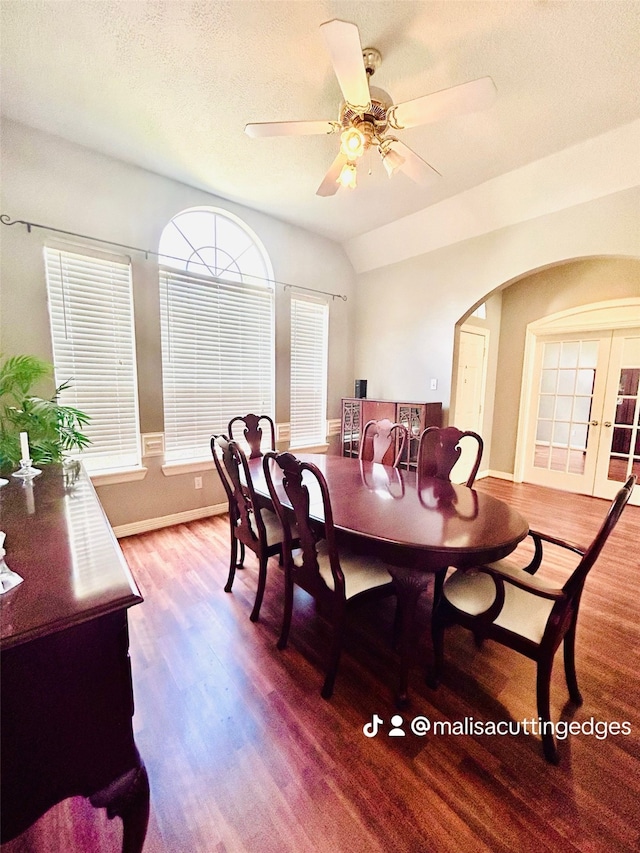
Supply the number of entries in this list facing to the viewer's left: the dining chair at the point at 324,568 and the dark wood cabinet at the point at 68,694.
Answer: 0

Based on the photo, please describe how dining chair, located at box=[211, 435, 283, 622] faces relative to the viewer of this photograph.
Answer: facing away from the viewer and to the right of the viewer

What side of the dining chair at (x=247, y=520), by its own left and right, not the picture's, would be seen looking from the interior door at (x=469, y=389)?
front

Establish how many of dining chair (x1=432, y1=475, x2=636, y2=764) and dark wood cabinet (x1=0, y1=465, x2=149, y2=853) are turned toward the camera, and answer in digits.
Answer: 0

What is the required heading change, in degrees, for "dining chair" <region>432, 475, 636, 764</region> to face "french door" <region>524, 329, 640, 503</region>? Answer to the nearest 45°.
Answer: approximately 45° to its right

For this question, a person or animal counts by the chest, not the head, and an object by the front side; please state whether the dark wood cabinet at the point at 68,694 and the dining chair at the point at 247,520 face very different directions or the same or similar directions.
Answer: same or similar directions

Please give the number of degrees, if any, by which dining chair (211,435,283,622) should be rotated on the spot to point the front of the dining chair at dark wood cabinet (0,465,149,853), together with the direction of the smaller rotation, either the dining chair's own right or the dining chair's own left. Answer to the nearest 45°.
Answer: approximately 135° to the dining chair's own right

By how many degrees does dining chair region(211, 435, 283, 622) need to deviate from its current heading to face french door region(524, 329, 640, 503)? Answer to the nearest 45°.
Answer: approximately 45° to its right

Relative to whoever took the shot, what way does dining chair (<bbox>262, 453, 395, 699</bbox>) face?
facing away from the viewer and to the right of the viewer

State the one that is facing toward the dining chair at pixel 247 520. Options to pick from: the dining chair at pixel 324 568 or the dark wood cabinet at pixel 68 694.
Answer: the dark wood cabinet

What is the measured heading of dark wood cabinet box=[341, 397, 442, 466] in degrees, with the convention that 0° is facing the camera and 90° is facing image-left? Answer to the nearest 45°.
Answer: approximately 45°

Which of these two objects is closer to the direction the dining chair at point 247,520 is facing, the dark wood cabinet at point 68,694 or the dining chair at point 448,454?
the dining chair

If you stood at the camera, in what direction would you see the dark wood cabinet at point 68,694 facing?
facing away from the viewer and to the right of the viewer

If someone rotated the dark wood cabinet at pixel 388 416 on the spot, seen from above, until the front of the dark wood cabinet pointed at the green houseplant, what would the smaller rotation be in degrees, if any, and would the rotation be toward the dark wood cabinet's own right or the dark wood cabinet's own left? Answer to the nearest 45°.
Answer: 0° — it already faces it

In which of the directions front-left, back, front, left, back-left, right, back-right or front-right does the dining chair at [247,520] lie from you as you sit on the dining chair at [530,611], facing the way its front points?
front-left

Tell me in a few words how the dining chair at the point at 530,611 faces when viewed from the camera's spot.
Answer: facing away from the viewer and to the left of the viewer
